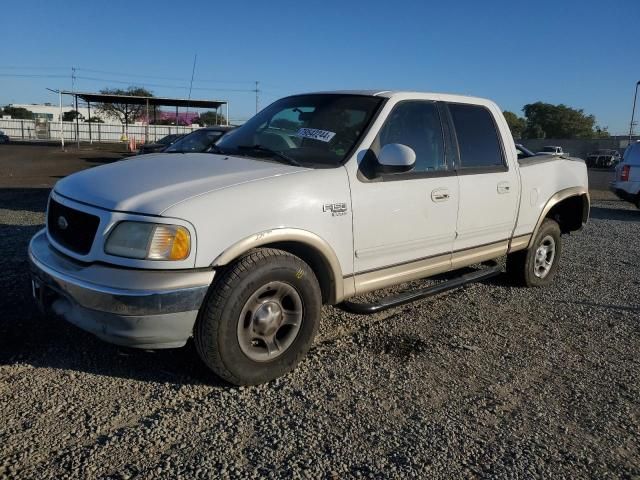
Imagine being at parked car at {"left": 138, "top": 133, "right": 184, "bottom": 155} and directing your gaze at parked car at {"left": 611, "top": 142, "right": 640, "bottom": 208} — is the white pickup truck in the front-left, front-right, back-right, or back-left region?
front-right

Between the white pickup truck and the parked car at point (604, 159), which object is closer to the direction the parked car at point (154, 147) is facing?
the white pickup truck

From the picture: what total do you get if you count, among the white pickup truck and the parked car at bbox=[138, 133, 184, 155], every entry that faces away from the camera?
0

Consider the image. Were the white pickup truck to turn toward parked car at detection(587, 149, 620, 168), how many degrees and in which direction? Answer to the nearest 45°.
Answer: approximately 180°

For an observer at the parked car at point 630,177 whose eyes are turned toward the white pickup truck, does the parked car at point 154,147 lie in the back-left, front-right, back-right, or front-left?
front-right

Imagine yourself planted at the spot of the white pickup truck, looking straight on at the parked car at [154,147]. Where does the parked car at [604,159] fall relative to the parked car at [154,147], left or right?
right

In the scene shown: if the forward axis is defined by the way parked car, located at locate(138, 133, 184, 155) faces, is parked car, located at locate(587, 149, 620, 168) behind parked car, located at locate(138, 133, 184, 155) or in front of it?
behind

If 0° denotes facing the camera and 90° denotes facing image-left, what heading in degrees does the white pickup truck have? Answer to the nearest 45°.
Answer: approximately 45°

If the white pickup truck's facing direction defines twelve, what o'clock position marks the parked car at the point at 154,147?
The parked car is roughly at 4 o'clock from the white pickup truck.

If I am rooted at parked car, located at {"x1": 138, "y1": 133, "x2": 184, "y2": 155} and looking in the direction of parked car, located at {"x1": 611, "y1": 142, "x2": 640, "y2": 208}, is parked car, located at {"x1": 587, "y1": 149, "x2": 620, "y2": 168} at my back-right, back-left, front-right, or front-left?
front-left

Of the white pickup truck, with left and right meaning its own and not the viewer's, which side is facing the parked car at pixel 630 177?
back

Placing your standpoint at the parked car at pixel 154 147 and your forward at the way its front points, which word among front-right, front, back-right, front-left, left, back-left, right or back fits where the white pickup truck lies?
front-left

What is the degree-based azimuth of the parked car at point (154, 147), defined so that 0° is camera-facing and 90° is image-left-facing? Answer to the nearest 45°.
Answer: approximately 45°
